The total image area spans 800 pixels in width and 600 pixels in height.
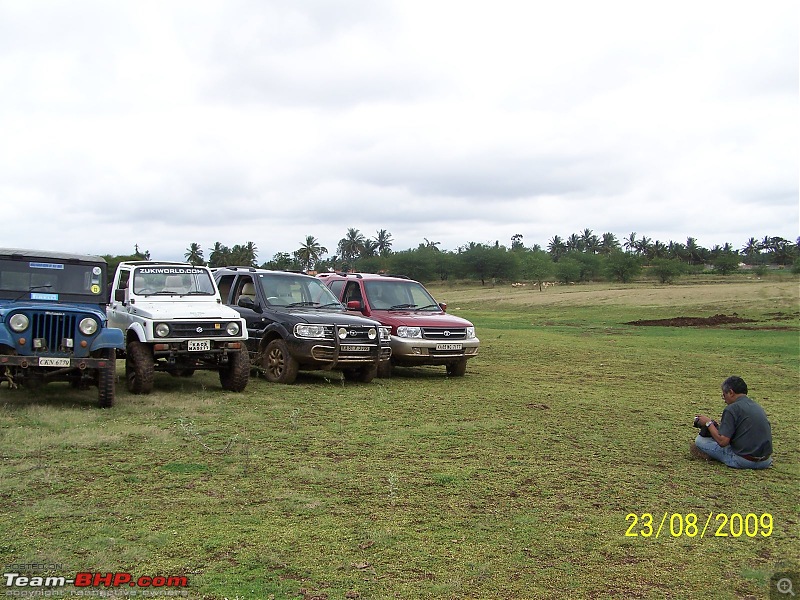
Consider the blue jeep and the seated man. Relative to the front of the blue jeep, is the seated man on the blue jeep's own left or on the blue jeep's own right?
on the blue jeep's own left

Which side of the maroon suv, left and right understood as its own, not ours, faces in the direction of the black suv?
right

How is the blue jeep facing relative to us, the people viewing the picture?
facing the viewer

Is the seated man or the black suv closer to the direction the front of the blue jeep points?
the seated man

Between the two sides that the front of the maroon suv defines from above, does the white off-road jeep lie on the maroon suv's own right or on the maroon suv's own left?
on the maroon suv's own right

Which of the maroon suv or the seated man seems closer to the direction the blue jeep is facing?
the seated man

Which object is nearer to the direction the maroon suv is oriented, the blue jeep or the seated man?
the seated man

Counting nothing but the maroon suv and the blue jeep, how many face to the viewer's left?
0

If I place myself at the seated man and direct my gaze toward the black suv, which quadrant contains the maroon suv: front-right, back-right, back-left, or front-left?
front-right

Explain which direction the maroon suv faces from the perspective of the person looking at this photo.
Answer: facing the viewer and to the right of the viewer

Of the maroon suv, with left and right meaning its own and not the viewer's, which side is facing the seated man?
front

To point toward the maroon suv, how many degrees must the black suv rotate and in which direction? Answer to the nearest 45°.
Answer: approximately 90° to its left

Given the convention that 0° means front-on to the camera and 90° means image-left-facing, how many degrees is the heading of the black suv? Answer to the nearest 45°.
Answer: approximately 315°

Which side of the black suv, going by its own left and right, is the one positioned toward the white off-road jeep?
right

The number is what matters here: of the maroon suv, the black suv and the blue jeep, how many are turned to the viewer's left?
0

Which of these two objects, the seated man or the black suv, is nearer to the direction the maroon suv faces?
the seated man

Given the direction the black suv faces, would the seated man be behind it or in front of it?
in front

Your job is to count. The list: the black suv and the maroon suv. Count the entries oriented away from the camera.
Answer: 0

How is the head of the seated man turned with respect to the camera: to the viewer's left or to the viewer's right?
to the viewer's left
